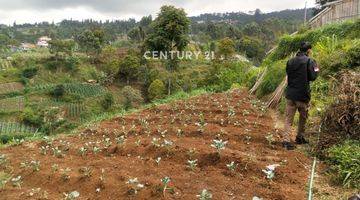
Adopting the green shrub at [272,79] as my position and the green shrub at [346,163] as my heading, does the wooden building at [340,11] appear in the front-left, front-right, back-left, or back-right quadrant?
back-left

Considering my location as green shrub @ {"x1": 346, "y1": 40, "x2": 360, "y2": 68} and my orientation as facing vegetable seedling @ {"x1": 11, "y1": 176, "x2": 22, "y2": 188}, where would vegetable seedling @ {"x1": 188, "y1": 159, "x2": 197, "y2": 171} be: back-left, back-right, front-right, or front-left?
front-left

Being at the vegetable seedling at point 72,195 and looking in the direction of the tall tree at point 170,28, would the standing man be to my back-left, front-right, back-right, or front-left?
front-right

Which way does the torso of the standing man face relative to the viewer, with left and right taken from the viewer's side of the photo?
facing away from the viewer and to the right of the viewer

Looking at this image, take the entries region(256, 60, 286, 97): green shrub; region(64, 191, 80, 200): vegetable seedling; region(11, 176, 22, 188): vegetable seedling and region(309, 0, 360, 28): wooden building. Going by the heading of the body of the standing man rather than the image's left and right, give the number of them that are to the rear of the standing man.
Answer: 2

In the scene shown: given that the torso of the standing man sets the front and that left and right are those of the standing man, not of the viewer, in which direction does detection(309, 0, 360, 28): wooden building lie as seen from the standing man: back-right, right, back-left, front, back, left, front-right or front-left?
front-left

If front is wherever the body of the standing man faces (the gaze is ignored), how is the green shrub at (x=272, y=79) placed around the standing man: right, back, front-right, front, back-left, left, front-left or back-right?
front-left

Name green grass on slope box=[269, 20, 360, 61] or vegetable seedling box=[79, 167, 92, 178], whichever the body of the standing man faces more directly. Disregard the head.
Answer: the green grass on slope
